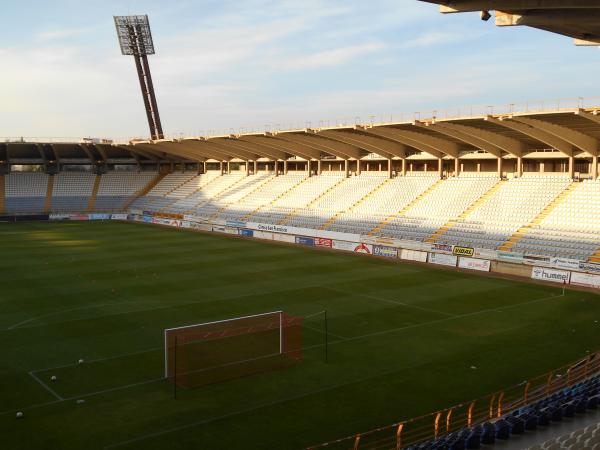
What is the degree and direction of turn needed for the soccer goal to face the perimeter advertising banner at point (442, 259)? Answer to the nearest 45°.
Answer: approximately 90° to its right

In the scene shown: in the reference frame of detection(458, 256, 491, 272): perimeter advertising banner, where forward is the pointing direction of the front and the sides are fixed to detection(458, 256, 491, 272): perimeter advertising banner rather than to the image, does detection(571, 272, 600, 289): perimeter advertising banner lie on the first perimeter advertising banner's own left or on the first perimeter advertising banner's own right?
on the first perimeter advertising banner's own left

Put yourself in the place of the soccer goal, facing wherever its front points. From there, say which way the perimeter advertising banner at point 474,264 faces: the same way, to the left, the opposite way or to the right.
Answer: to the left

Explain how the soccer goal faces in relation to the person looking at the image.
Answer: facing away from the viewer and to the left of the viewer

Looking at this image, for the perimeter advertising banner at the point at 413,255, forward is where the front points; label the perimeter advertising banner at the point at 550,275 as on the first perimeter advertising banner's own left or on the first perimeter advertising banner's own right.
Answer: on the first perimeter advertising banner's own left

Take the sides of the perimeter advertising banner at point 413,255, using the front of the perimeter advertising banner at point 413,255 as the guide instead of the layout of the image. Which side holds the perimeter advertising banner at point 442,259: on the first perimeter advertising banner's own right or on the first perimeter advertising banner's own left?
on the first perimeter advertising banner's own left

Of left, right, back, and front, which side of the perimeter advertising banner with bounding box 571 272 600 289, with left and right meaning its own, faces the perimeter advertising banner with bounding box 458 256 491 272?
right

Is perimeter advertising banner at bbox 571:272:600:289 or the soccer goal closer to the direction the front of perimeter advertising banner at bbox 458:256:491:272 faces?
the soccer goal

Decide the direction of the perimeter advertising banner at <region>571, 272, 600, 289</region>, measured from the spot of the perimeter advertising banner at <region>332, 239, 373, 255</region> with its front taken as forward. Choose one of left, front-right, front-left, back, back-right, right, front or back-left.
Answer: left

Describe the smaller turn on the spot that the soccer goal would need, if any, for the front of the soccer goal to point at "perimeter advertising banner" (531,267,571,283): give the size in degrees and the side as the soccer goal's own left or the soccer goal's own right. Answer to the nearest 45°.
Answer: approximately 90° to the soccer goal's own right

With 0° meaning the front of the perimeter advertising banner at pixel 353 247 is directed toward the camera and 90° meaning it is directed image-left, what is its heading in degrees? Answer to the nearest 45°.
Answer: approximately 45°

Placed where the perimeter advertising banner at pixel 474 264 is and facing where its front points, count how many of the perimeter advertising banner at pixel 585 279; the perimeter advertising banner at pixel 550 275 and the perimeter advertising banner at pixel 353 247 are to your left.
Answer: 2

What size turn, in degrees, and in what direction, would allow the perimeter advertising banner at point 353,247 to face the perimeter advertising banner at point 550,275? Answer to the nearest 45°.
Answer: approximately 90° to its left

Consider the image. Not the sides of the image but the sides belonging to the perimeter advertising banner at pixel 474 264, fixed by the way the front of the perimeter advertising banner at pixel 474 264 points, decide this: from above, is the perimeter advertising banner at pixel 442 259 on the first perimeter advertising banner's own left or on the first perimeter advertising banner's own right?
on the first perimeter advertising banner's own right
